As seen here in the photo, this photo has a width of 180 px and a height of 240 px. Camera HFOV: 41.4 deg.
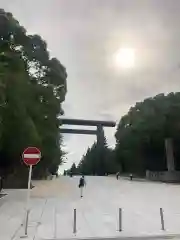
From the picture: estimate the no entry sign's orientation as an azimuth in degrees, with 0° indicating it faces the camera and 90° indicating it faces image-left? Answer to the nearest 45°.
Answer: approximately 0°

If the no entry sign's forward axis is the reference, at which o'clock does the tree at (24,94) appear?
The tree is roughly at 6 o'clock from the no entry sign.
